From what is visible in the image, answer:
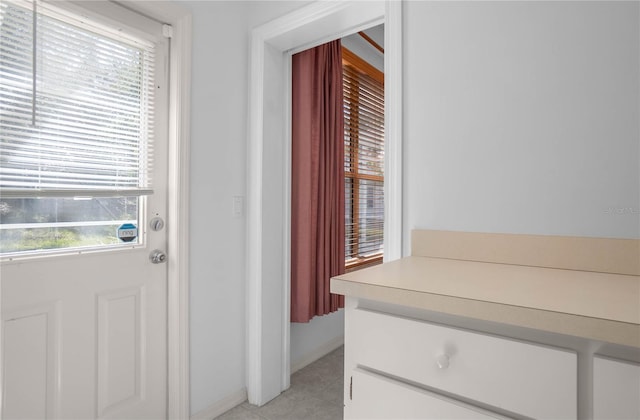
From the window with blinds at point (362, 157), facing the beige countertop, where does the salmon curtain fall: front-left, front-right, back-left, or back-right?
front-right

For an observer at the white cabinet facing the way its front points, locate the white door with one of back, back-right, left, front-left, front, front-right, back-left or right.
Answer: front-right

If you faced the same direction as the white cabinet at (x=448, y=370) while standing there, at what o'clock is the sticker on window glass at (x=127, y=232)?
The sticker on window glass is roughly at 2 o'clock from the white cabinet.

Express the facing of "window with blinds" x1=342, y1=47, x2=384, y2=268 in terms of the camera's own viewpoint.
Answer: facing the viewer and to the right of the viewer

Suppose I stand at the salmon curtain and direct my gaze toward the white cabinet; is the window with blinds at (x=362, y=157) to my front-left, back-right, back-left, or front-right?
back-left

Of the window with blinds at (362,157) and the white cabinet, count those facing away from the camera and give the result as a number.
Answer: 0

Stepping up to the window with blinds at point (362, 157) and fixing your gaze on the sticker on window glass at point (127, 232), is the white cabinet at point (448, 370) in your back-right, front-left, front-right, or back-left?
front-left

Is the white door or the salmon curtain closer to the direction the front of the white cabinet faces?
the white door

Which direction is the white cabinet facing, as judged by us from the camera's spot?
facing the viewer and to the left of the viewer
